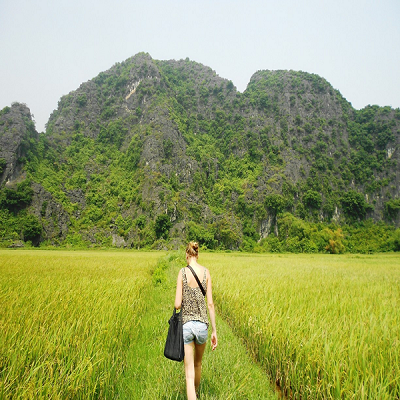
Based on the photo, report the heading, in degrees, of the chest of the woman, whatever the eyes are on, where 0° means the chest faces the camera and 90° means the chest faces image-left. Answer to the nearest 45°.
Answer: approximately 180°
